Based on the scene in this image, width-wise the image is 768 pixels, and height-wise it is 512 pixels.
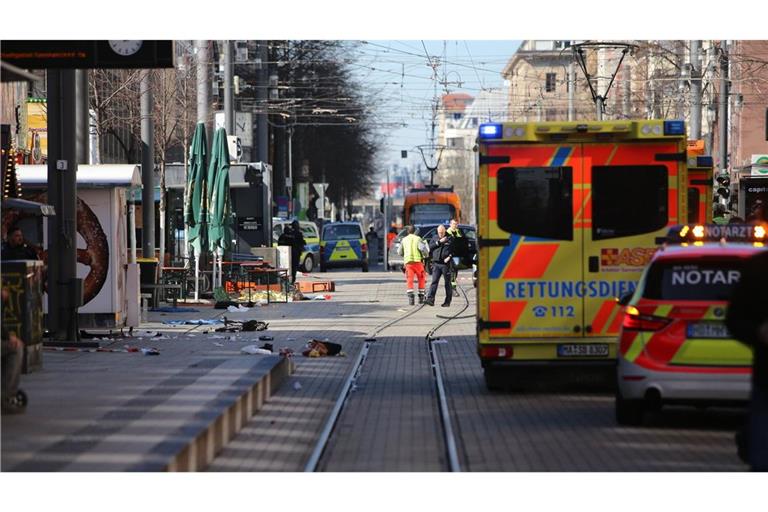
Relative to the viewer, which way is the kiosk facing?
to the viewer's right

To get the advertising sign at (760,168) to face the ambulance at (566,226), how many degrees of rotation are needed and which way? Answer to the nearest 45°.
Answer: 0° — it already faces it

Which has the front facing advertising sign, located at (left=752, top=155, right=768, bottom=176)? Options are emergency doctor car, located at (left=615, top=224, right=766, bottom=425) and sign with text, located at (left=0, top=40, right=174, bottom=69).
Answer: the emergency doctor car

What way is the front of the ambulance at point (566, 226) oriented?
away from the camera

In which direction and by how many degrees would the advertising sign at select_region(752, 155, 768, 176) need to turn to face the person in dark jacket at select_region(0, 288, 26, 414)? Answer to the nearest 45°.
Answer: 0° — it already faces them

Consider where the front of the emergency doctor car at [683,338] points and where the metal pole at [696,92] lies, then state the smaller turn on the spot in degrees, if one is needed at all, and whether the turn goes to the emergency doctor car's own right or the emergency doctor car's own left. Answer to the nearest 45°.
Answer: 0° — it already faces it

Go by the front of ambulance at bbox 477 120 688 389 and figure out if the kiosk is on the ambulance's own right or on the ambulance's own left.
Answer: on the ambulance's own left
